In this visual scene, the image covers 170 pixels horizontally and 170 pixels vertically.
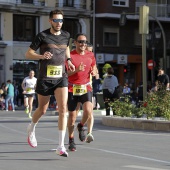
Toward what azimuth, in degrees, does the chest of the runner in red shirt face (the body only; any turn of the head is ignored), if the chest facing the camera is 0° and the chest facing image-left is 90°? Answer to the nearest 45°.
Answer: approximately 0°

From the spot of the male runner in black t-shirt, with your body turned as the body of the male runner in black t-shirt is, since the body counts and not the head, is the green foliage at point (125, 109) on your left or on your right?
on your left

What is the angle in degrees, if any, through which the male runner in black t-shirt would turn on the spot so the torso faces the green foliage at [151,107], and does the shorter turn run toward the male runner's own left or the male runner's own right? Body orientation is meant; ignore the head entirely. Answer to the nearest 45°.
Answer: approximately 135° to the male runner's own left

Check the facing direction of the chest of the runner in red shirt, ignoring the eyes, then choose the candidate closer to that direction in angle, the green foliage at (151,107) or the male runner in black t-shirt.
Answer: the male runner in black t-shirt

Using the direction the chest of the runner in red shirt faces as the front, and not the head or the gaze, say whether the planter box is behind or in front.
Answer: behind

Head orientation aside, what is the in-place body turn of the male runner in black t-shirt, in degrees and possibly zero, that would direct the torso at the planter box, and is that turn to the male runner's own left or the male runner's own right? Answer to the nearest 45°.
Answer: approximately 135° to the male runner's own left

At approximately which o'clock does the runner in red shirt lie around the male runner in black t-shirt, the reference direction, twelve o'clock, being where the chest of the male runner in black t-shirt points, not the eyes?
The runner in red shirt is roughly at 8 o'clock from the male runner in black t-shirt.

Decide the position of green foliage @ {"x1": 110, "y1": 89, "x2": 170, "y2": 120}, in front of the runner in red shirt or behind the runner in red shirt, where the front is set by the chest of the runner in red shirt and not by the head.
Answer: behind

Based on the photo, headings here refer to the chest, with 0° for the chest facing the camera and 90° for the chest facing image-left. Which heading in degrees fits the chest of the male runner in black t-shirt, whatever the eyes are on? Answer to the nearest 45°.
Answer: approximately 315°
